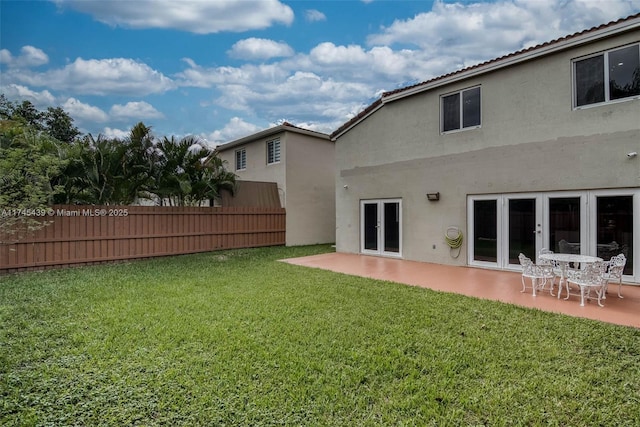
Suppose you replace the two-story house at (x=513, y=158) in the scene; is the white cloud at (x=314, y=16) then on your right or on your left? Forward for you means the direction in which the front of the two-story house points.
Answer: on your left

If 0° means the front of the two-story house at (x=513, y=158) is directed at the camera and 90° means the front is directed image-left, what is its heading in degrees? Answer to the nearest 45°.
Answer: approximately 225°

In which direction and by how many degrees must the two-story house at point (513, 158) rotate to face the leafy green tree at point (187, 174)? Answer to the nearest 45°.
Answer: approximately 135° to its left

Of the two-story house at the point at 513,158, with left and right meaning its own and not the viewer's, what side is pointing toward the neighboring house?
left
